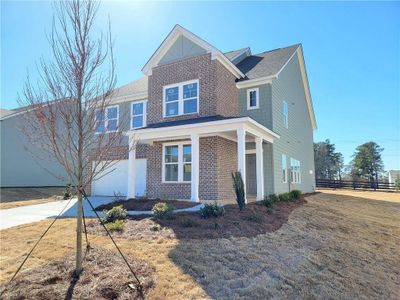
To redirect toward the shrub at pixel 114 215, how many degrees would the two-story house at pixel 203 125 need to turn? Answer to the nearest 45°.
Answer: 0° — it already faces it

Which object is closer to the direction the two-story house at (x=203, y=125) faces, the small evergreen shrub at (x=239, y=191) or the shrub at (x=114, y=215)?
the shrub

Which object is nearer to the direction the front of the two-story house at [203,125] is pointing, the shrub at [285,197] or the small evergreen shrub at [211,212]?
the small evergreen shrub

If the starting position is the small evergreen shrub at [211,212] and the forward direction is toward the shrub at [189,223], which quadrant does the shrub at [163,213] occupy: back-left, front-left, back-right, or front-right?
front-right

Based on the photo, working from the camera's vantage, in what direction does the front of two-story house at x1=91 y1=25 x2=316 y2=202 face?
facing the viewer and to the left of the viewer

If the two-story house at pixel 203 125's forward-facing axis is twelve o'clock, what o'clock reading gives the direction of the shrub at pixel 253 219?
The shrub is roughly at 10 o'clock from the two-story house.

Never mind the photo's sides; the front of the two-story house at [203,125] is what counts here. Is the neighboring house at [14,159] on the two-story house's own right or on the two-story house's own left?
on the two-story house's own right

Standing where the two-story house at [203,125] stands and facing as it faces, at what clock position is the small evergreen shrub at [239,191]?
The small evergreen shrub is roughly at 10 o'clock from the two-story house.

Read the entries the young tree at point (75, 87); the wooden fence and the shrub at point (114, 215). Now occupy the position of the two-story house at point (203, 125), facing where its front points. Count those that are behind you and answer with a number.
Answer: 1

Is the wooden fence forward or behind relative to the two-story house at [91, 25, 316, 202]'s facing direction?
behind
